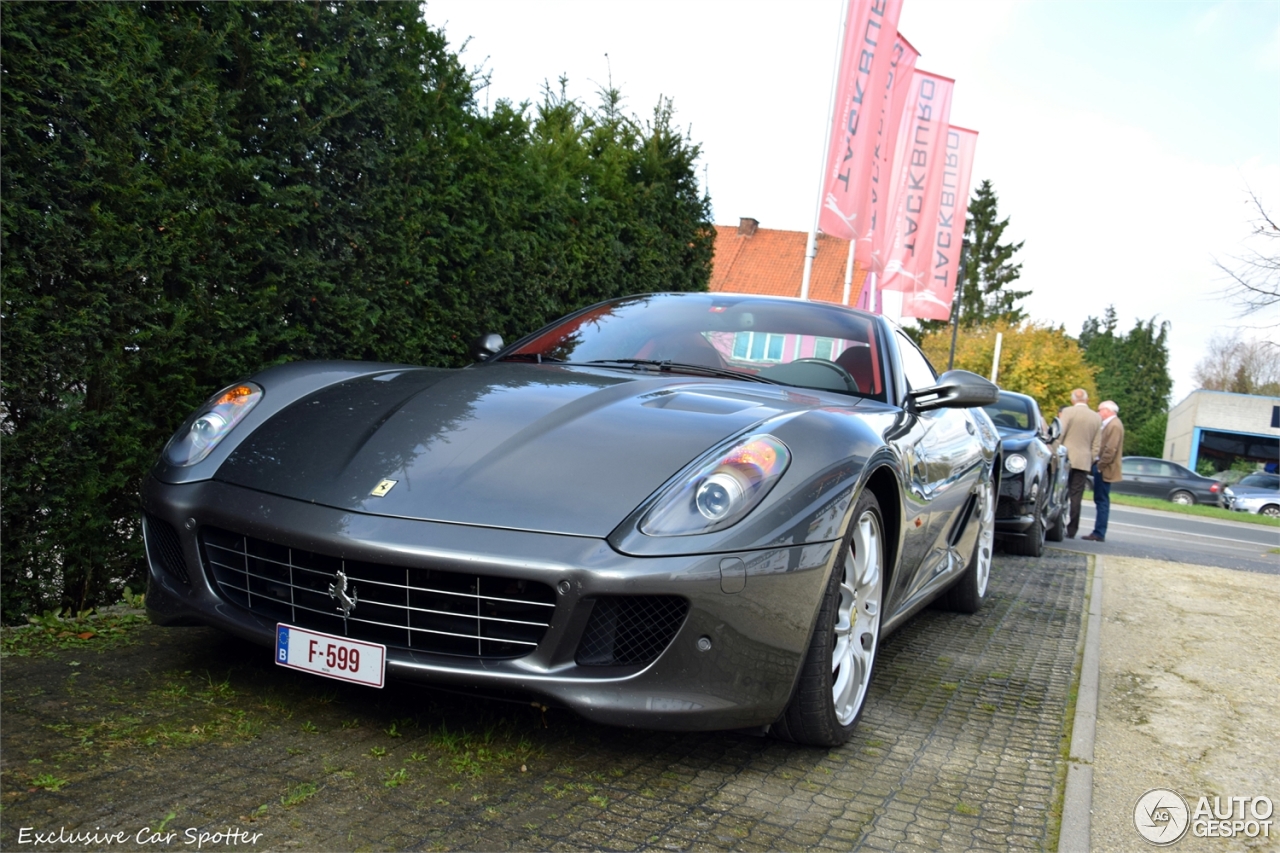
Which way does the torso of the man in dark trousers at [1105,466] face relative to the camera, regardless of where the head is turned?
to the viewer's left

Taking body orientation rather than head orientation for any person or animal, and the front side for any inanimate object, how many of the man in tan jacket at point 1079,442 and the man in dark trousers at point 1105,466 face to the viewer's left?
1

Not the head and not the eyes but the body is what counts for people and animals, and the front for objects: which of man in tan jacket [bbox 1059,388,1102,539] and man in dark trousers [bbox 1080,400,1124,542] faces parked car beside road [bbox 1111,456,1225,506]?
the man in tan jacket

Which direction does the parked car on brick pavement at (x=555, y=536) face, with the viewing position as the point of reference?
facing the viewer and to the left of the viewer

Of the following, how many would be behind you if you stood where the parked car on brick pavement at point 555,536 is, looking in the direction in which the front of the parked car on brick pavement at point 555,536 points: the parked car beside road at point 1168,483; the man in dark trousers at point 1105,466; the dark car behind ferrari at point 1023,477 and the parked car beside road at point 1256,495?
4

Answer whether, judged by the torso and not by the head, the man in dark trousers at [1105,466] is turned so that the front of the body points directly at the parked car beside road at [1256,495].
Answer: no

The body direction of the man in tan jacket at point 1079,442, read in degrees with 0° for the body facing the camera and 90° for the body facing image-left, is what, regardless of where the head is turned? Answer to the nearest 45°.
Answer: approximately 180°

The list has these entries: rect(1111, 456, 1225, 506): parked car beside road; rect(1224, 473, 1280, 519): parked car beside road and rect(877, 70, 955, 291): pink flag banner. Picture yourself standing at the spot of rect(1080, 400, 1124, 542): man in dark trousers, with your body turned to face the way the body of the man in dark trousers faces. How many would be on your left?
0

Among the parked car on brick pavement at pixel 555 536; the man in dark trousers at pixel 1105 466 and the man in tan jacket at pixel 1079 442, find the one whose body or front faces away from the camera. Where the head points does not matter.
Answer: the man in tan jacket

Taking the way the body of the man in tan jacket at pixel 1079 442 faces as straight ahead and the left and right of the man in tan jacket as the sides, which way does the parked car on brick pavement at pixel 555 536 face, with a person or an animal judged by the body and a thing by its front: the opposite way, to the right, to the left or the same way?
the opposite way

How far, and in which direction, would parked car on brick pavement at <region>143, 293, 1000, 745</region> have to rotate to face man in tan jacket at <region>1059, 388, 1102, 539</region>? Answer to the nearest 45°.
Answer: approximately 180°

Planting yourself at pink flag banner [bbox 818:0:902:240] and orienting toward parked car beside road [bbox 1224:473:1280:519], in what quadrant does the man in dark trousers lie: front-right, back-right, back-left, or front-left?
front-right

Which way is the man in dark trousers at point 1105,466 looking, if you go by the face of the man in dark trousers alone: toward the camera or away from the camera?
toward the camera

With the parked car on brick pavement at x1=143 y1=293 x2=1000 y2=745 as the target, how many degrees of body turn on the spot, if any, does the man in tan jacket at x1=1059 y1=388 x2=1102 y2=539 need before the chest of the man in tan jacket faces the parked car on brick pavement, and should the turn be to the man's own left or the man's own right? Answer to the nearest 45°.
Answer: approximately 180°

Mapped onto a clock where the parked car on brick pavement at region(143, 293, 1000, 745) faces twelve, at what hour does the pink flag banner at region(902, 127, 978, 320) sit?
The pink flag banner is roughly at 5 o'clock from the parked car on brick pavement.
